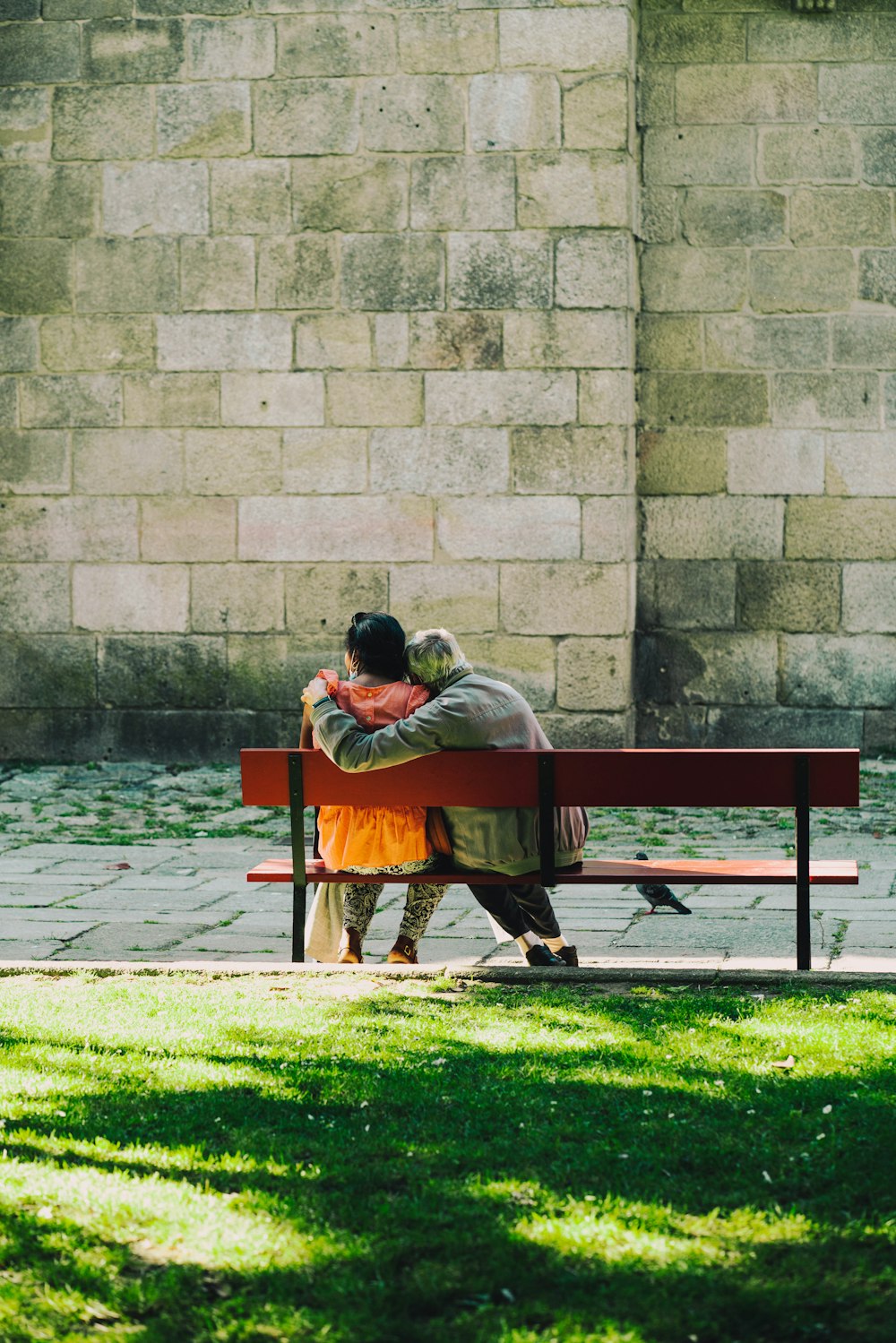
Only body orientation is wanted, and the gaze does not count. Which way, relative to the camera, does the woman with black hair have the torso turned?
away from the camera

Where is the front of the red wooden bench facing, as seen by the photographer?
facing away from the viewer
